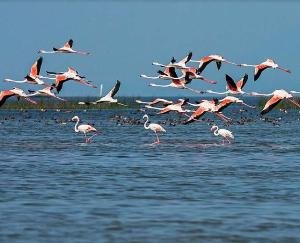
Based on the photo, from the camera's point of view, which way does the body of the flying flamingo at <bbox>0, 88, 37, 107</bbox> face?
to the viewer's left

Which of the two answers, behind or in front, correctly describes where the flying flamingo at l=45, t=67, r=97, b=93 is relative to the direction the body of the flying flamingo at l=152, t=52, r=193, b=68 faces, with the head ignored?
in front

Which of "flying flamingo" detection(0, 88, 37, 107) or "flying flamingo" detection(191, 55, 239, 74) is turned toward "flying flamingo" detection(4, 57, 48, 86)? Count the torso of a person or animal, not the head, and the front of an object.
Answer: "flying flamingo" detection(191, 55, 239, 74)

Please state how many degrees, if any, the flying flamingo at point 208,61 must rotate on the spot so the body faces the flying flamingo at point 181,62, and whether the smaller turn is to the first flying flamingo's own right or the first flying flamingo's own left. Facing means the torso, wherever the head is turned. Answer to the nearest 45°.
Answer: approximately 45° to the first flying flamingo's own right

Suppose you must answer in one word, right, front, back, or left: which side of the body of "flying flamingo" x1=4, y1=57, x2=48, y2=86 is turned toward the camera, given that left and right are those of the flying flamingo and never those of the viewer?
left

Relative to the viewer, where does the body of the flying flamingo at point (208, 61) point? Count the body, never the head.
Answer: to the viewer's left

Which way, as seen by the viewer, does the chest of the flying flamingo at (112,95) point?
to the viewer's left

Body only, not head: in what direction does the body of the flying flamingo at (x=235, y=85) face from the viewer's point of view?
to the viewer's left

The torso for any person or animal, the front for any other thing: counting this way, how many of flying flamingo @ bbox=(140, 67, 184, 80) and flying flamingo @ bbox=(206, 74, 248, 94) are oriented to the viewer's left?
2

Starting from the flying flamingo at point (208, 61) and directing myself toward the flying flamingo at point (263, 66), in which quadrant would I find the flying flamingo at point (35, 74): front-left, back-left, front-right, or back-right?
back-right

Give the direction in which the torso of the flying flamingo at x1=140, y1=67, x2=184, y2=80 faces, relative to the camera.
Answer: to the viewer's left

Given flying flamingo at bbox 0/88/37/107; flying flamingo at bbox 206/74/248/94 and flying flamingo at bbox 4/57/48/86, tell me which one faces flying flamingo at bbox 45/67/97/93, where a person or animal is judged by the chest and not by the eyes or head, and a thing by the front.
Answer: flying flamingo at bbox 206/74/248/94
